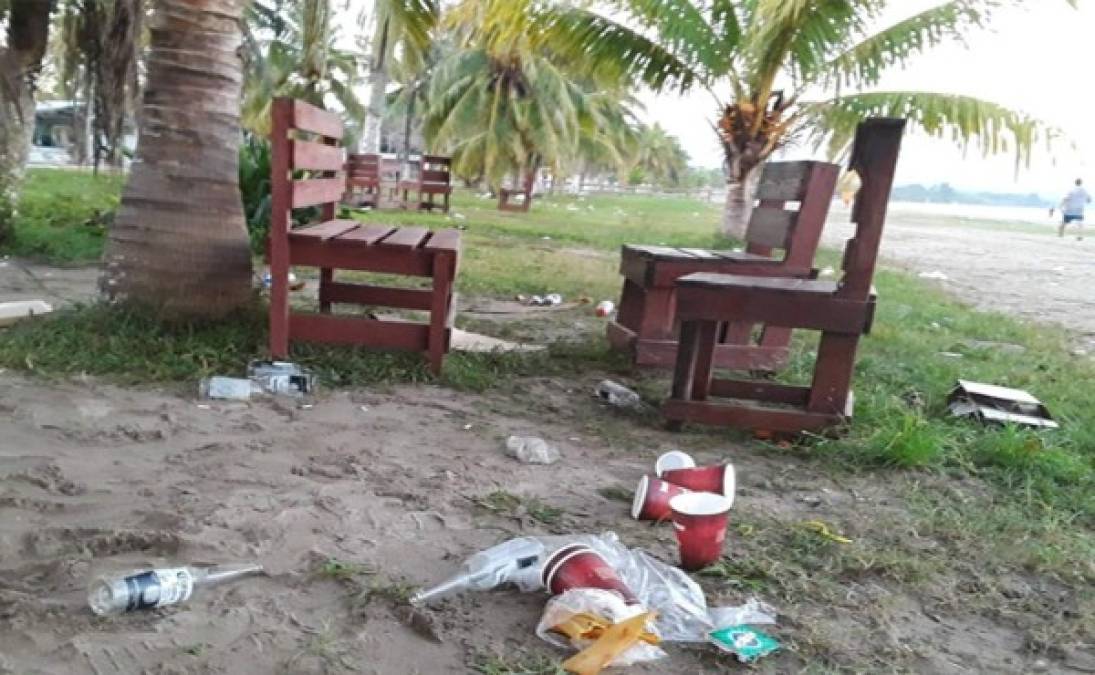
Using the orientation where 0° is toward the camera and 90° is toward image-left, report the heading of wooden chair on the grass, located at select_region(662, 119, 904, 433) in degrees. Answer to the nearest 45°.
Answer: approximately 90°

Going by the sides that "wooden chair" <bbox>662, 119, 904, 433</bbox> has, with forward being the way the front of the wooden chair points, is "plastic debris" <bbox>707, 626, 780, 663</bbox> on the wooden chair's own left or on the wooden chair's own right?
on the wooden chair's own left

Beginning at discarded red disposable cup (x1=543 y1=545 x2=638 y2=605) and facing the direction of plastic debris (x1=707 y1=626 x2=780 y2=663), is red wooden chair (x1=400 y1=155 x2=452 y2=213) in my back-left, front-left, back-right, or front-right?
back-left

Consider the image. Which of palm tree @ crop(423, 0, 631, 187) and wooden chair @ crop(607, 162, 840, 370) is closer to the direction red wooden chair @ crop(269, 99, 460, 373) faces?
the wooden chair

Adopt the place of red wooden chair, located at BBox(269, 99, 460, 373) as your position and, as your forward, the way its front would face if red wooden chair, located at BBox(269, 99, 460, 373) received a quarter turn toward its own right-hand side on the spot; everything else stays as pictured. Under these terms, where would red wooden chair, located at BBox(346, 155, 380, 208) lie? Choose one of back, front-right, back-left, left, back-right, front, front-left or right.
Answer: back

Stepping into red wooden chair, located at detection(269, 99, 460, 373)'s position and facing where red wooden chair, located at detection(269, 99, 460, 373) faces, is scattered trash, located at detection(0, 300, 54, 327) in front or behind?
behind

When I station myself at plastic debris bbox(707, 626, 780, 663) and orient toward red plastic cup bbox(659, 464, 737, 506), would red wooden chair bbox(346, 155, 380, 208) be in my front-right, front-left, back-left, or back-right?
front-left

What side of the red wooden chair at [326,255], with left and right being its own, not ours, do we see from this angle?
right

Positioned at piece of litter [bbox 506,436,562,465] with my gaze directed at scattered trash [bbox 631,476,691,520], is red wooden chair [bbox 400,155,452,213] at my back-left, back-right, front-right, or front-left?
back-left

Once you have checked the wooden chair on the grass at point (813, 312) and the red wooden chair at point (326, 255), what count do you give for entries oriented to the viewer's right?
1

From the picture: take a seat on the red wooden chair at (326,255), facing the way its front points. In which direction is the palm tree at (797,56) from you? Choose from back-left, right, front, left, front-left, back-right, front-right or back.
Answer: front-left

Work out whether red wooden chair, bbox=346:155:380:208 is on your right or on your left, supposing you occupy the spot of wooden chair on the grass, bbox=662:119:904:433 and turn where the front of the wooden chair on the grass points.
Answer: on your right

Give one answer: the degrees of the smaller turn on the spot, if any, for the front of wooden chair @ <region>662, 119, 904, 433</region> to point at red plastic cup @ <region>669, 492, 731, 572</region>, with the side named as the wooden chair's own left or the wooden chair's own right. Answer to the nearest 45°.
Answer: approximately 90° to the wooden chair's own left

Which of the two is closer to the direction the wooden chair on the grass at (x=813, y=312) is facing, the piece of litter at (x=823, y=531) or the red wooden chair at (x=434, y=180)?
the red wooden chair

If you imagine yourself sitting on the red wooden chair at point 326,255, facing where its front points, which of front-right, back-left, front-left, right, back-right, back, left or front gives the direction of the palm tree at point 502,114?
left

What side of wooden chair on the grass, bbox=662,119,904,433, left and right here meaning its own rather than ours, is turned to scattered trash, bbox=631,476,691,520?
left

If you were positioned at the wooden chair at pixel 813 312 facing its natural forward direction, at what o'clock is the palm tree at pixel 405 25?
The palm tree is roughly at 1 o'clock from the wooden chair.
